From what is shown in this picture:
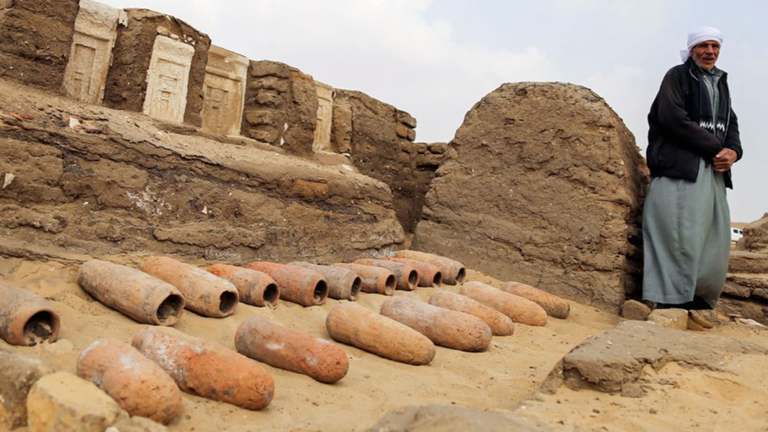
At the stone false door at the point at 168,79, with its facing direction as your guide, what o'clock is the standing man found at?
The standing man is roughly at 10 o'clock from the stone false door.

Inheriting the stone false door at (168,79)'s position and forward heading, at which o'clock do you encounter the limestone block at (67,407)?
The limestone block is roughly at 12 o'clock from the stone false door.

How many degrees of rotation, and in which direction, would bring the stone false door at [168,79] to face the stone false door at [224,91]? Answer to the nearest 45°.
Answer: approximately 135° to its left

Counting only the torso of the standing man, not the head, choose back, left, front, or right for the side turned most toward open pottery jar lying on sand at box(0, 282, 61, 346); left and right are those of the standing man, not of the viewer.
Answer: right

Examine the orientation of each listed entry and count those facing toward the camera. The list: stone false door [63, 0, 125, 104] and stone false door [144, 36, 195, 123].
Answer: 2

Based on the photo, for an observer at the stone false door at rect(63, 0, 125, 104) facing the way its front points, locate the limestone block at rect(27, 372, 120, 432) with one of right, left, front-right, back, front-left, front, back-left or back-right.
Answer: front

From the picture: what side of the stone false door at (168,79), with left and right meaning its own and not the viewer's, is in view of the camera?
front

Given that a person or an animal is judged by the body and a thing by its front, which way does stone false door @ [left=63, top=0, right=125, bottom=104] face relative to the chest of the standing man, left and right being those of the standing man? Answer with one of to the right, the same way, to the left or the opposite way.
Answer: the same way

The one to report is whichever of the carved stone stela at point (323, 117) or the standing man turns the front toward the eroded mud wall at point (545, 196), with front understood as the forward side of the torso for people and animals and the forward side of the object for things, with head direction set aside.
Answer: the carved stone stela

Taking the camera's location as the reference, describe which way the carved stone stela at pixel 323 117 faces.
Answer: facing the viewer and to the right of the viewer

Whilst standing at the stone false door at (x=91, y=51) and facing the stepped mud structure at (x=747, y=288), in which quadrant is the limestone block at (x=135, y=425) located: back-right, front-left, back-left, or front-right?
front-right

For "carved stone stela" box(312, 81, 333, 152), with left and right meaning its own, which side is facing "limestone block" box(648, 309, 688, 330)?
front

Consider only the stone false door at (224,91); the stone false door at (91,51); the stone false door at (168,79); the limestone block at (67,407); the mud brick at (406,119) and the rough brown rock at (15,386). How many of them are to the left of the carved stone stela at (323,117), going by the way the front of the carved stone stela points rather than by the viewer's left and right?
1

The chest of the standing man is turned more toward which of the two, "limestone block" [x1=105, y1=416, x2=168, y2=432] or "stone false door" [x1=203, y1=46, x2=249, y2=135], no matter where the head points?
the limestone block
